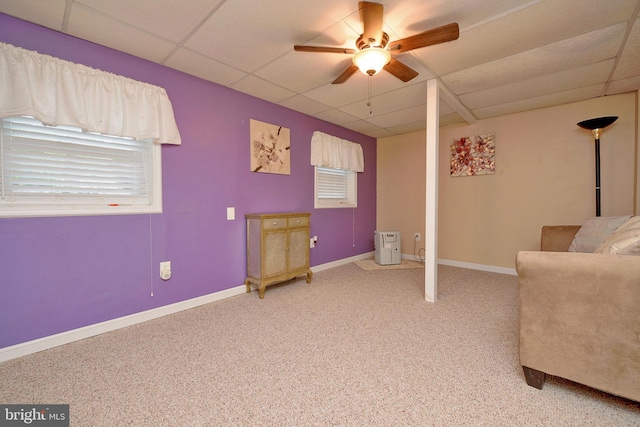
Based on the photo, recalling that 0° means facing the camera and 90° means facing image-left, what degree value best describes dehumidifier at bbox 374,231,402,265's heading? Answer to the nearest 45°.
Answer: approximately 0°

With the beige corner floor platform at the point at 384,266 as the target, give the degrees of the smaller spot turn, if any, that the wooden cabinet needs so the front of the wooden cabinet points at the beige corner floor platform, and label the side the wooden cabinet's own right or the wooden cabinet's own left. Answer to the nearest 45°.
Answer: approximately 90° to the wooden cabinet's own left

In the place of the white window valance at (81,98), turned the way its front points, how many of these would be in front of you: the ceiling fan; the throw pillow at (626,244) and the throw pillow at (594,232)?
3

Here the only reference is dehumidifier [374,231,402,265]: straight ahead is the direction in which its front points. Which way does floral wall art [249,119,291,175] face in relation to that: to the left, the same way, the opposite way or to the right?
to the left

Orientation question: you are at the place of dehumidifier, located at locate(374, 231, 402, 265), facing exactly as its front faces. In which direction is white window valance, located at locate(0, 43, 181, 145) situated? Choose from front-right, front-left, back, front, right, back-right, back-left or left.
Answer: front-right

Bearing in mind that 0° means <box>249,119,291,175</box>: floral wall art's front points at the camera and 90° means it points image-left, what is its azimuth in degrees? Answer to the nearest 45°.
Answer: approximately 315°

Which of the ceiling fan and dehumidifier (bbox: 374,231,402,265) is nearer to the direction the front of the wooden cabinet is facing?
the ceiling fan

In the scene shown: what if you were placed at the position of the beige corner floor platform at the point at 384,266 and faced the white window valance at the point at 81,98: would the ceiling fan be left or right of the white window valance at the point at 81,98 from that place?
left

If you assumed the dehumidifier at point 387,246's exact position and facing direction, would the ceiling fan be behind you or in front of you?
in front

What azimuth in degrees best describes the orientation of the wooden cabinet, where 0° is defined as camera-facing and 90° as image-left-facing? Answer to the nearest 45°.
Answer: approximately 315°

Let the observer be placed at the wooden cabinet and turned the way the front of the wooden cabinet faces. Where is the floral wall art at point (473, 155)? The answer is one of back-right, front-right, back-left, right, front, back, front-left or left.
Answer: front-left

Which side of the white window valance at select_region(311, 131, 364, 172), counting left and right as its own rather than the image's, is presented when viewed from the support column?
front

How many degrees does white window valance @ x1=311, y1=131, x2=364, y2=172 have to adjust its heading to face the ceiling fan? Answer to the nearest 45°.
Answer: approximately 45° to its right
